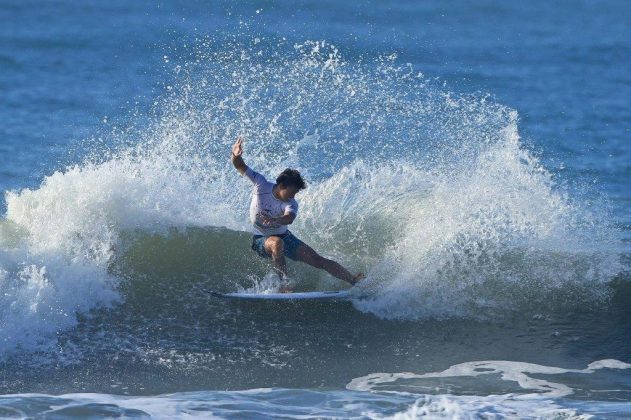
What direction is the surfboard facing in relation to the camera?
to the viewer's left
